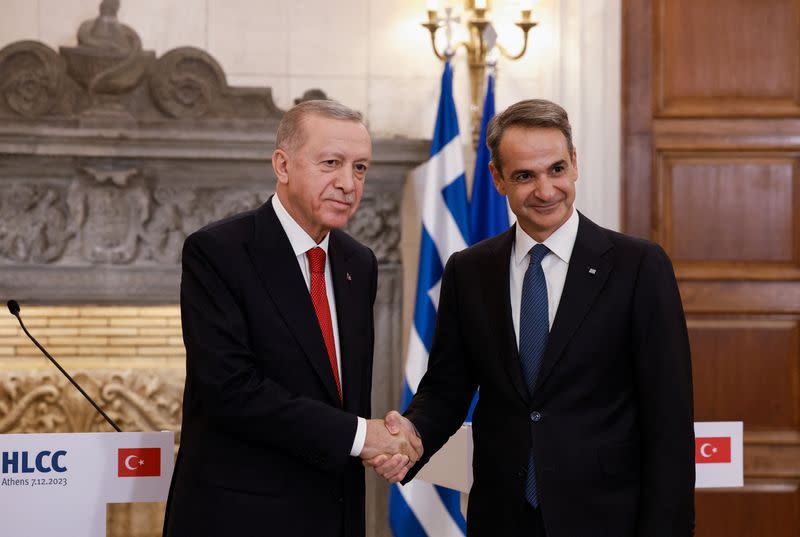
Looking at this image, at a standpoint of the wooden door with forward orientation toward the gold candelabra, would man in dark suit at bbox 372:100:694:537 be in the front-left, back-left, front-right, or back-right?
front-left

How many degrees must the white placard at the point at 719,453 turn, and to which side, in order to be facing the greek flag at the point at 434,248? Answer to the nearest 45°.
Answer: approximately 135° to its right

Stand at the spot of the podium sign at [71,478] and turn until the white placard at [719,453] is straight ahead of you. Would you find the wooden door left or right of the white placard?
left

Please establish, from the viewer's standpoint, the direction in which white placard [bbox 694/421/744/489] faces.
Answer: facing the viewer

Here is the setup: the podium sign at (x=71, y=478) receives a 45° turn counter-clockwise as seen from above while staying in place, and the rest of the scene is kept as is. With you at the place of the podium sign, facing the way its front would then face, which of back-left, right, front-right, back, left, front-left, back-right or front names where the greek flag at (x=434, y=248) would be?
left

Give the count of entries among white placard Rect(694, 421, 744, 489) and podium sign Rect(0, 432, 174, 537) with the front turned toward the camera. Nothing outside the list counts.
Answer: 2

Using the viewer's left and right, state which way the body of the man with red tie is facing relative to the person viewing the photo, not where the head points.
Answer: facing the viewer and to the right of the viewer

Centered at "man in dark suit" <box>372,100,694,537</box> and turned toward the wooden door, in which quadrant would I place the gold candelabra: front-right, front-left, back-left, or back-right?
front-left

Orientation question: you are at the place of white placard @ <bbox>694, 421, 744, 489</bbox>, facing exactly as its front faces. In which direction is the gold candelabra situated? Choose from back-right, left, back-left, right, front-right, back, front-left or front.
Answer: back-right

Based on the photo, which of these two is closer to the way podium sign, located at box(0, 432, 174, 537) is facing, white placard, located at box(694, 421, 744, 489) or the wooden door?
the white placard

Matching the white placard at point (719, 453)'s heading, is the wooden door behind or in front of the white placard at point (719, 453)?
behind

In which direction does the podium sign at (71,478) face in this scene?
toward the camera

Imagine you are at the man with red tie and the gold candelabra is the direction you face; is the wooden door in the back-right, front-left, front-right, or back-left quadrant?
front-right

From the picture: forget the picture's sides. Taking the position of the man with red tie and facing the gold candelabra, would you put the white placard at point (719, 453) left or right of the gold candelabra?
right

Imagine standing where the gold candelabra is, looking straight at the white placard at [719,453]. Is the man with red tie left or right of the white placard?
right
